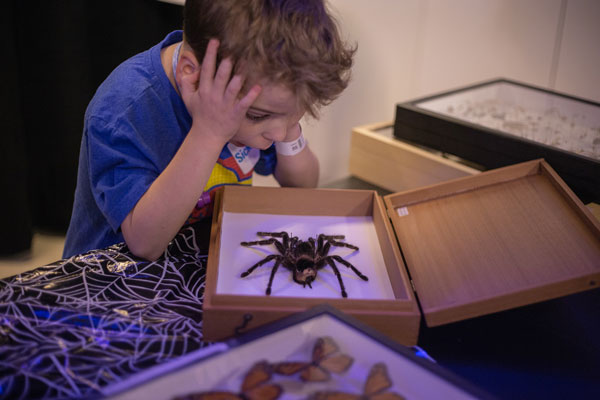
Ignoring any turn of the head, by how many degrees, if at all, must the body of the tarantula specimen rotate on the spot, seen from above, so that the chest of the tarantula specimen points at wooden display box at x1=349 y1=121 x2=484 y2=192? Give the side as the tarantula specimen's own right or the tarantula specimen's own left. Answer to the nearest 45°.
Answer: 0° — it already faces it

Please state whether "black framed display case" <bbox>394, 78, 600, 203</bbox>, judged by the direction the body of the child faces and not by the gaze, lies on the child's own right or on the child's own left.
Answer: on the child's own left

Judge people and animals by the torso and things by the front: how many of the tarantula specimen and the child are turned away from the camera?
1

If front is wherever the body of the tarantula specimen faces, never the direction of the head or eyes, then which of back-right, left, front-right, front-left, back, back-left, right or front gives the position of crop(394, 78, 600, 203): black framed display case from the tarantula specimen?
front-right

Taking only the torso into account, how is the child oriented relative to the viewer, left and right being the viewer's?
facing the viewer and to the right of the viewer

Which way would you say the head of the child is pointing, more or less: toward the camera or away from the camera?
toward the camera

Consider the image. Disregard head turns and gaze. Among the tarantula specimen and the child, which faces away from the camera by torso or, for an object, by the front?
the tarantula specimen

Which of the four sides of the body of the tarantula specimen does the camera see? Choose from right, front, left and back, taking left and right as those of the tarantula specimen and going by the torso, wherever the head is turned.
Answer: back
